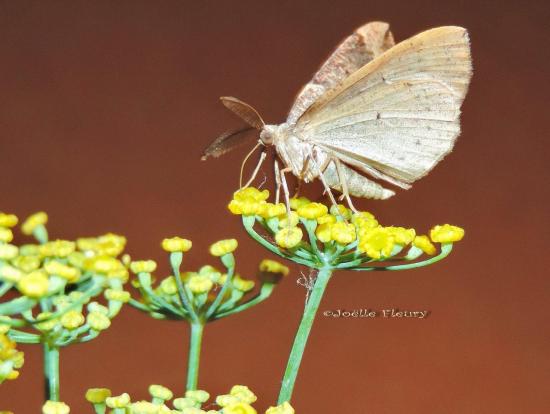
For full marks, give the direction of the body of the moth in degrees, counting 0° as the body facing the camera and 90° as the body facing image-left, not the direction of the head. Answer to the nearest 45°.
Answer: approximately 90°
